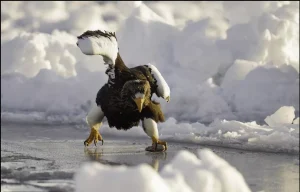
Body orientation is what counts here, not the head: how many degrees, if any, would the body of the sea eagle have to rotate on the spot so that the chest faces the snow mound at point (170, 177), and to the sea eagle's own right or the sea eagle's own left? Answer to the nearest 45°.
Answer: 0° — it already faces it

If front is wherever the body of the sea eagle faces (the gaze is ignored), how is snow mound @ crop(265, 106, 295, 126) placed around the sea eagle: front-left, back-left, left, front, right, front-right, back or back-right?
back-left
